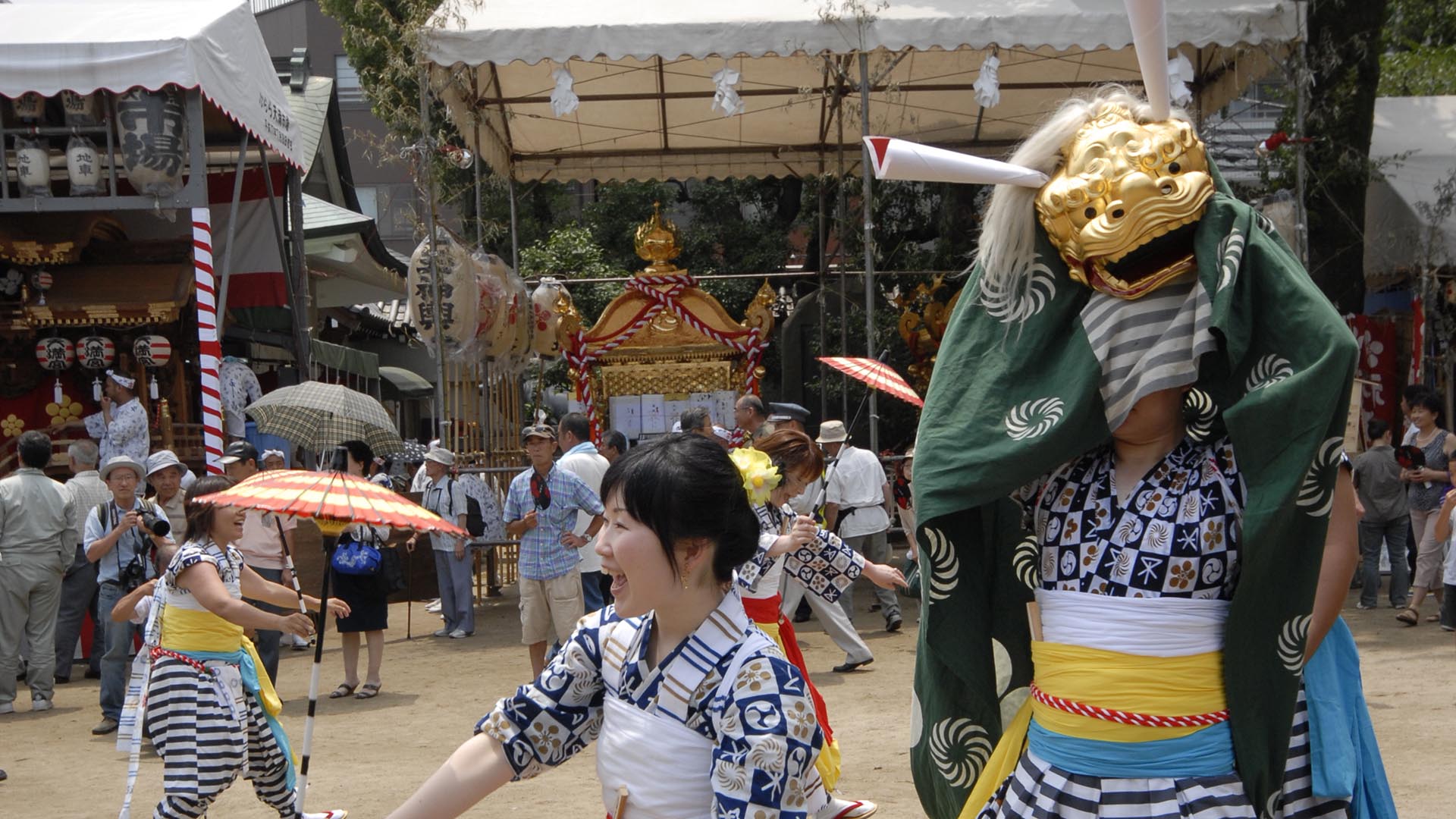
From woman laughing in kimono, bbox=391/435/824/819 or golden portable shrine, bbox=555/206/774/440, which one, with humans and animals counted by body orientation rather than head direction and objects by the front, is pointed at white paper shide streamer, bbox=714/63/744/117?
the golden portable shrine

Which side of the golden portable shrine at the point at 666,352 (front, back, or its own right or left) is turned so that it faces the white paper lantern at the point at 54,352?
right

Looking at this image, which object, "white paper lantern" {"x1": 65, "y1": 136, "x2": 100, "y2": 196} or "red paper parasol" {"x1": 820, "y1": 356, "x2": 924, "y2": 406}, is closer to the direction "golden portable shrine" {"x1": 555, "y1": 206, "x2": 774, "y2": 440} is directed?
the red paper parasol

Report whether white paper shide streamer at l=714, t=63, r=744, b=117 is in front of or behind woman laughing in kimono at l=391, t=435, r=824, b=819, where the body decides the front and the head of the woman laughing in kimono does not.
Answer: behind

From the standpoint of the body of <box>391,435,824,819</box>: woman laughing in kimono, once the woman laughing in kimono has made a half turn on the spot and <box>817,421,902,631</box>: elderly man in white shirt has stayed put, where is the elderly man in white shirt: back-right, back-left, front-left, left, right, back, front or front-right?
front-left

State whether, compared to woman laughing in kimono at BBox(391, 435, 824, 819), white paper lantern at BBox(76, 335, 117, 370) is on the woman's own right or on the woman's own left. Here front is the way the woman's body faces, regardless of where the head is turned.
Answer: on the woman's own right

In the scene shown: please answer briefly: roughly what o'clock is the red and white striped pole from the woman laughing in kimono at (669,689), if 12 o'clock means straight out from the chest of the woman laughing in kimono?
The red and white striped pole is roughly at 4 o'clock from the woman laughing in kimono.

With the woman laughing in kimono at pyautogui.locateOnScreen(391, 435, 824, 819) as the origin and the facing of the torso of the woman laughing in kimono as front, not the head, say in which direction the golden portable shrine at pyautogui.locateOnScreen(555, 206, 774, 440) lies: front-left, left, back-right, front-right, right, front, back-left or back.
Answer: back-right

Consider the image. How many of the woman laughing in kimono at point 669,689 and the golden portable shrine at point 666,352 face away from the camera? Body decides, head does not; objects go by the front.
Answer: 0

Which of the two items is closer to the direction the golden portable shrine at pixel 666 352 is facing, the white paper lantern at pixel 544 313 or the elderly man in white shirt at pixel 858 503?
the elderly man in white shirt

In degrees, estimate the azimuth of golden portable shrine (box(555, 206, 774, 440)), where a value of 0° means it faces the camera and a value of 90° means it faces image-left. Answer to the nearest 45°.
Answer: approximately 0°

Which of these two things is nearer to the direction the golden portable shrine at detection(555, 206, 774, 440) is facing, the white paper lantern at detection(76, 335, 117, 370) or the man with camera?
the man with camera

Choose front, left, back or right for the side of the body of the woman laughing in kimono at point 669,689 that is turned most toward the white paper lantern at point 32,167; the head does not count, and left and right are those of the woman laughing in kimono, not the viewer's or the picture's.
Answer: right

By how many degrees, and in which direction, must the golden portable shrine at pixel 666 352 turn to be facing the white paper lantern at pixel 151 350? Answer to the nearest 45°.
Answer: approximately 90° to its right

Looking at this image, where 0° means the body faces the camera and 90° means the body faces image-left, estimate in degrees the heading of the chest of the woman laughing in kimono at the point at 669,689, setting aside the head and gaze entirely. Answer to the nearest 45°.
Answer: approximately 45°
